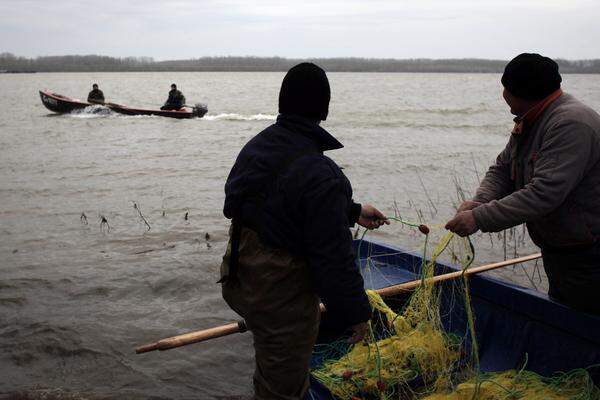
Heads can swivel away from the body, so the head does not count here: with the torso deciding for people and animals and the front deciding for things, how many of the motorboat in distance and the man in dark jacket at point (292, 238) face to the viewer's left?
1

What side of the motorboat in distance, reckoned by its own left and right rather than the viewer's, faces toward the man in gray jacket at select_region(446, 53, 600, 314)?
left

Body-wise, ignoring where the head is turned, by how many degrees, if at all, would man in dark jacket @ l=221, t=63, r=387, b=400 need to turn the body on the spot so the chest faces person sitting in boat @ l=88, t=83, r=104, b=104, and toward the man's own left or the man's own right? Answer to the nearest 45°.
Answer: approximately 45° to the man's own left

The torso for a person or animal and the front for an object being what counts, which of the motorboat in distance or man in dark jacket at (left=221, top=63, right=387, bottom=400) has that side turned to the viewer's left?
the motorboat in distance

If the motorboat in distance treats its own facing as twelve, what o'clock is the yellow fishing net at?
The yellow fishing net is roughly at 9 o'clock from the motorboat in distance.

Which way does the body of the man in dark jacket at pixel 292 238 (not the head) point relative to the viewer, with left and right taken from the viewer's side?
facing away from the viewer and to the right of the viewer

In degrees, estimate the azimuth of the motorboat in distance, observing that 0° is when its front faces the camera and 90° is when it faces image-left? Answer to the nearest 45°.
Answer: approximately 90°

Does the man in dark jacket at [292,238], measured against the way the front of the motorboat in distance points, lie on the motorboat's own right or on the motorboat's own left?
on the motorboat's own left

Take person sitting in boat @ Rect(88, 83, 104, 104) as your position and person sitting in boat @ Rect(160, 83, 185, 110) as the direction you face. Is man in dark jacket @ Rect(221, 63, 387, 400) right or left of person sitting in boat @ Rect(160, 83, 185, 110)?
right
